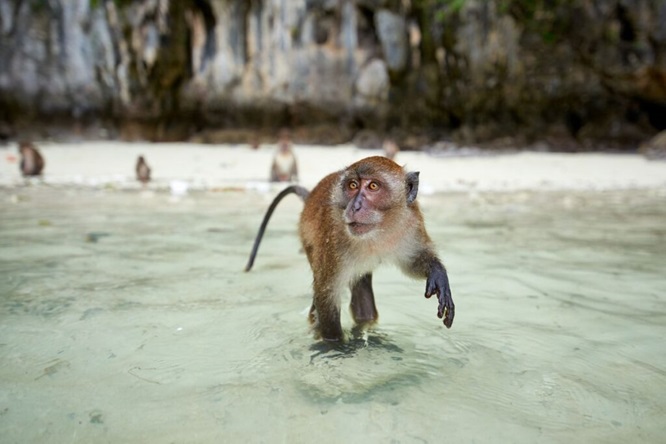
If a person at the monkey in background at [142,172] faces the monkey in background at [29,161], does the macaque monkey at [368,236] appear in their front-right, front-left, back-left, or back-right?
back-left

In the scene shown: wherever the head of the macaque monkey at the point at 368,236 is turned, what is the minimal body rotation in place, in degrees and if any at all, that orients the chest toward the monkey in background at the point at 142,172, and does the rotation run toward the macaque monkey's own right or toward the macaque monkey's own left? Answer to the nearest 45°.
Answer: approximately 180°

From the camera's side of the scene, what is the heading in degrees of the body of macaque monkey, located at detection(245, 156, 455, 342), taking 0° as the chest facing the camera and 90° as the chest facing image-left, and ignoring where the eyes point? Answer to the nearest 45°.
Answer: approximately 315°

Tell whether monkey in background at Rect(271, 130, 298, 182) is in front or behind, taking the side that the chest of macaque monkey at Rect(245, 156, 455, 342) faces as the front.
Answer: behind

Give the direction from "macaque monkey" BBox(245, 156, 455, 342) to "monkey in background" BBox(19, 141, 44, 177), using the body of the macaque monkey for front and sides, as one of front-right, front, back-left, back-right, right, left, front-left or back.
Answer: back
